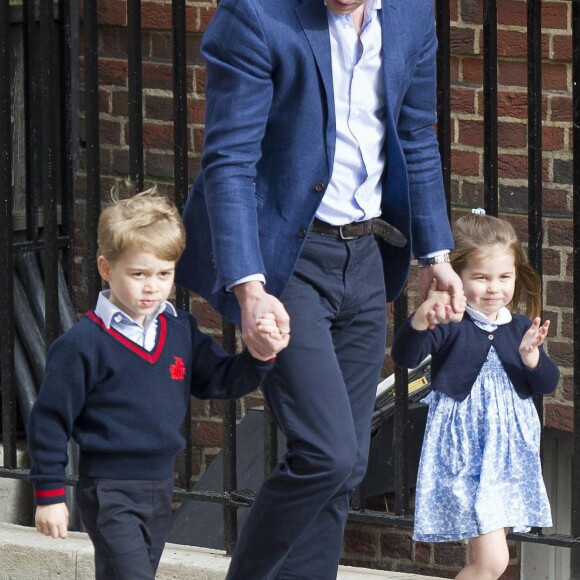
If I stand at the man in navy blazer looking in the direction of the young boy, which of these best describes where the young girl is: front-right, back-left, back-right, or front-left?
back-right

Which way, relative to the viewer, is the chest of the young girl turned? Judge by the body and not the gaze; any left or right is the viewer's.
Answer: facing the viewer

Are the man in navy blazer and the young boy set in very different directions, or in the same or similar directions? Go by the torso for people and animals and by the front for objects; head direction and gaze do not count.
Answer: same or similar directions

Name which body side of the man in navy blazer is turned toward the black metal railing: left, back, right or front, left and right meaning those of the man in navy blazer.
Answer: back

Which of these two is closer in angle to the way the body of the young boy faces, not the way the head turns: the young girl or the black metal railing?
the young girl

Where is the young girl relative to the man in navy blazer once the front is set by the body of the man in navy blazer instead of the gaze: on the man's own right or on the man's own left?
on the man's own left

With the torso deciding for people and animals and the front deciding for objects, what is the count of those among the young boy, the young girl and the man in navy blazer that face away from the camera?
0

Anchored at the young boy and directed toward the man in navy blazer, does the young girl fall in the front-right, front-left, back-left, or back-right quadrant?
front-left

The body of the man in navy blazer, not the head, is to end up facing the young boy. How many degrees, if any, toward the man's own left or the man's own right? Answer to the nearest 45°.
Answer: approximately 135° to the man's own right

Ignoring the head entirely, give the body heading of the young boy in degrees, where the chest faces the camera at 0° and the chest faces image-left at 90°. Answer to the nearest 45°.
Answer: approximately 315°

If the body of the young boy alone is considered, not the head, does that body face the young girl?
no

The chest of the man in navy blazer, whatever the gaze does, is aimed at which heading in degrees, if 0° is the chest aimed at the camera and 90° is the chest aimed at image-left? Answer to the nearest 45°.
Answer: approximately 315°

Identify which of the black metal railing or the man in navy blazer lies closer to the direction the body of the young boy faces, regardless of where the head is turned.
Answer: the man in navy blazer

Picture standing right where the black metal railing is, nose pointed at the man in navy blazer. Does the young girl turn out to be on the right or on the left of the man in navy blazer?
left

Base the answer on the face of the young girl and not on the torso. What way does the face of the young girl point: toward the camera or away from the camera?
toward the camera

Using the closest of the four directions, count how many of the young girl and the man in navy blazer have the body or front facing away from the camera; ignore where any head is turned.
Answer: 0
